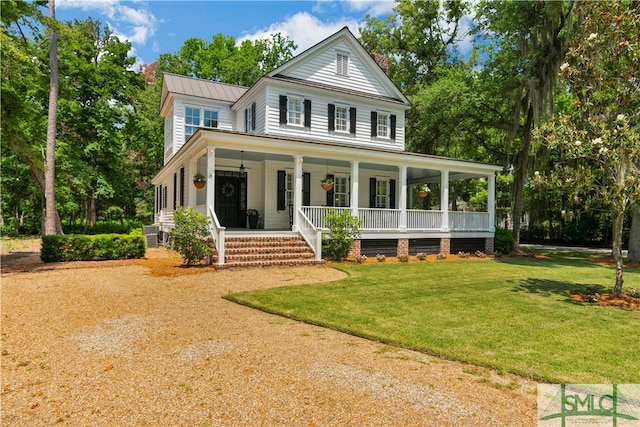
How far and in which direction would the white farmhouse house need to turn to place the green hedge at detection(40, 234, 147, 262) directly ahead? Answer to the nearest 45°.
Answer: approximately 90° to its right

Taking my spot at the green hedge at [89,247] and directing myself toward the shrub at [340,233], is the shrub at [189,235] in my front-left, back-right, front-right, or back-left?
front-right

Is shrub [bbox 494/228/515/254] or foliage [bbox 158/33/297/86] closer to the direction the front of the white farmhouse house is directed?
the shrub

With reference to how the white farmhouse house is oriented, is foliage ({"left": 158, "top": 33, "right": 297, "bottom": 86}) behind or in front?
behind

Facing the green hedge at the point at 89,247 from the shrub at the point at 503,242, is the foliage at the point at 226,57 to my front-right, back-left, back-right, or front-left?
front-right

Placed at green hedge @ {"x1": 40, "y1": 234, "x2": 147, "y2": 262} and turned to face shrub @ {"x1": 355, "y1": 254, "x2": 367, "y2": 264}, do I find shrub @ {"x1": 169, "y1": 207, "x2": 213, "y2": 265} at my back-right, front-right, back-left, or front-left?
front-right

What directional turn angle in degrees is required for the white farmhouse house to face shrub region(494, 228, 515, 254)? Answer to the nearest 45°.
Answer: approximately 45° to its left

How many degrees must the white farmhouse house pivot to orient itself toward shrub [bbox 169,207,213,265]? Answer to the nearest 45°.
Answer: approximately 90° to its right

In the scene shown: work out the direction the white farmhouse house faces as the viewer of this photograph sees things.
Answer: facing the viewer and to the right of the viewer
